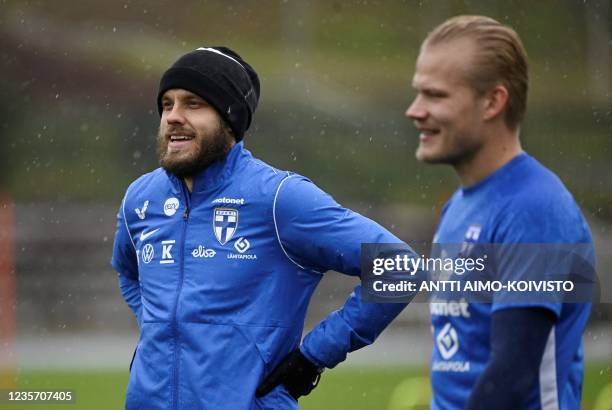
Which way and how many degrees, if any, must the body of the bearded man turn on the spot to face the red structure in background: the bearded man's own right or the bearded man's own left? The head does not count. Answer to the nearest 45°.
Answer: approximately 135° to the bearded man's own right

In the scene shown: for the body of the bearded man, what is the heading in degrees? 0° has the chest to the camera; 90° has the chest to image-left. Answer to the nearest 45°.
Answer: approximately 45°
